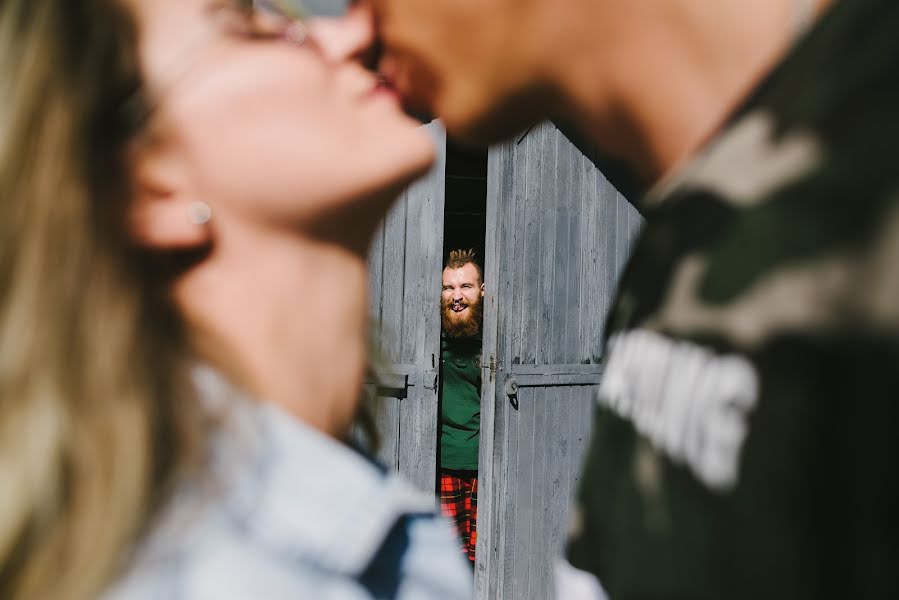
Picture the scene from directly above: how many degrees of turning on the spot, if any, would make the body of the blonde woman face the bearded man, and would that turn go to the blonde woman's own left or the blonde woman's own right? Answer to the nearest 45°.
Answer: approximately 45° to the blonde woman's own left

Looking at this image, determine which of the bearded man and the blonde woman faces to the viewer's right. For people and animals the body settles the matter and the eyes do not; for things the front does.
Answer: the blonde woman

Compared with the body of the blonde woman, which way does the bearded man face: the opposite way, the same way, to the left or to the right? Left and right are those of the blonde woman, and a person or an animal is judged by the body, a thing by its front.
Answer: to the right

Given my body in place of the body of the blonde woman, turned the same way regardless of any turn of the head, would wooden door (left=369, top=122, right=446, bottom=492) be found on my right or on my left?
on my left

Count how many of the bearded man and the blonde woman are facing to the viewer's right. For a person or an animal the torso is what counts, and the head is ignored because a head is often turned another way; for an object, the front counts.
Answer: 1

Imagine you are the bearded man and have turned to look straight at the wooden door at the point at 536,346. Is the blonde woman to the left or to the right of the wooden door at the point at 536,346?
right

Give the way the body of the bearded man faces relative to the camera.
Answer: toward the camera

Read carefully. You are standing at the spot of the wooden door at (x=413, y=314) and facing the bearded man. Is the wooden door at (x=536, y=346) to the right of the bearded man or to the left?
right

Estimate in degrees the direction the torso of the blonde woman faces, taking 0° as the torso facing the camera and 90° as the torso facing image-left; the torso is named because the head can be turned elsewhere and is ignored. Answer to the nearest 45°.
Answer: approximately 270°

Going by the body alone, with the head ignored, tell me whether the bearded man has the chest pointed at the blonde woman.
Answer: yes

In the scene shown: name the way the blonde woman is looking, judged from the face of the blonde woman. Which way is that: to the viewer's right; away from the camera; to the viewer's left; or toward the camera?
to the viewer's right
